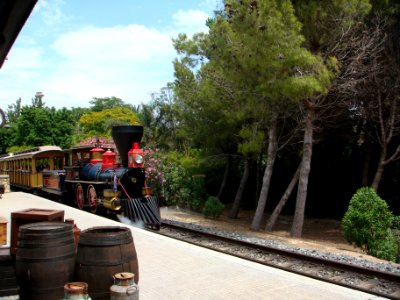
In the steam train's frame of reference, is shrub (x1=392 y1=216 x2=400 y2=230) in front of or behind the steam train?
in front

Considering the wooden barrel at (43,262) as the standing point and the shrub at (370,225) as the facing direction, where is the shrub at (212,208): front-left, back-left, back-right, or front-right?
front-left

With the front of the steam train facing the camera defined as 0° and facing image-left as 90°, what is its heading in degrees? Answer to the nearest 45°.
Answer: approximately 315°

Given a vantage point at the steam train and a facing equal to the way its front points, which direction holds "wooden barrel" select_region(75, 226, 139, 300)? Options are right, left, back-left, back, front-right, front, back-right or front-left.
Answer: front-right

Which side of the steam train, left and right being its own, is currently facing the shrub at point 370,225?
front

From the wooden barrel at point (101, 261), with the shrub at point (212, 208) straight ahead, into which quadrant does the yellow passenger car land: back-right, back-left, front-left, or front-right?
front-left

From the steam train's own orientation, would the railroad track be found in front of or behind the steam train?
in front
